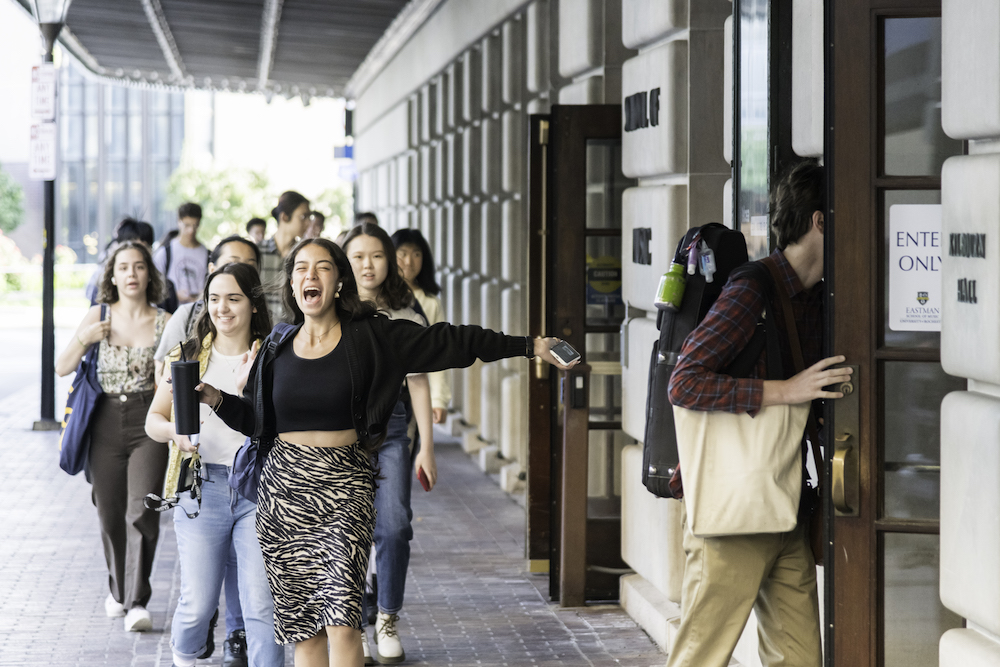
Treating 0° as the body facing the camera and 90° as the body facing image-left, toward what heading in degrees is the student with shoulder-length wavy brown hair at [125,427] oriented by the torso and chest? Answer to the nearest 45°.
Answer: approximately 0°

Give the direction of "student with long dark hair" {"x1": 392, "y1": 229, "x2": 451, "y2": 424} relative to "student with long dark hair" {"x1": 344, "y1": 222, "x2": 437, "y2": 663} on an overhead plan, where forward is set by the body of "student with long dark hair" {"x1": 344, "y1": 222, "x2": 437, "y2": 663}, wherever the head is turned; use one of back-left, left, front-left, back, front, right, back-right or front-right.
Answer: back

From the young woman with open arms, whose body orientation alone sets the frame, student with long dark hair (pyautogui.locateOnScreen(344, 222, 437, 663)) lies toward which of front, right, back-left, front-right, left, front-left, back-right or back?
back

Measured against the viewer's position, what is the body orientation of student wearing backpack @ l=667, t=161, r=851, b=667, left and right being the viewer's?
facing to the right of the viewer

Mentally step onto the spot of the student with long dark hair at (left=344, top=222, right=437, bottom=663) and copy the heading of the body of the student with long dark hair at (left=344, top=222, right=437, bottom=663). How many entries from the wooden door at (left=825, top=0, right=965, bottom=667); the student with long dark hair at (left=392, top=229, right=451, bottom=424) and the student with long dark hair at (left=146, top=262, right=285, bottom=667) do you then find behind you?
1

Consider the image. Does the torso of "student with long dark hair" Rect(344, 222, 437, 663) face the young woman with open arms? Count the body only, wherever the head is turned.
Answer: yes

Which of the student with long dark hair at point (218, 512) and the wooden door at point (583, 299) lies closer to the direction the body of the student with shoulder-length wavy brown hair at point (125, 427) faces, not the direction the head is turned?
the student with long dark hair

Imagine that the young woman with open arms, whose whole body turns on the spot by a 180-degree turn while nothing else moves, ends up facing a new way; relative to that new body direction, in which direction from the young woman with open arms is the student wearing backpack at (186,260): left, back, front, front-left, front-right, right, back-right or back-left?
front

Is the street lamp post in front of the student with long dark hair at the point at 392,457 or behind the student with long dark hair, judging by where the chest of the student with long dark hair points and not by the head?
behind

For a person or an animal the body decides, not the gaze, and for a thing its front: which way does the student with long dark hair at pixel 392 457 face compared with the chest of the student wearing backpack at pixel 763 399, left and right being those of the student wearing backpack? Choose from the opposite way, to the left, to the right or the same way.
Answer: to the right
